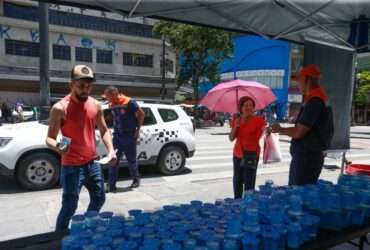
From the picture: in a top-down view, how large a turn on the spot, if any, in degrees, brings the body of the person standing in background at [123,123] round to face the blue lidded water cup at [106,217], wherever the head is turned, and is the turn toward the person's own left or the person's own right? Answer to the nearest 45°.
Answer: approximately 45° to the person's own left

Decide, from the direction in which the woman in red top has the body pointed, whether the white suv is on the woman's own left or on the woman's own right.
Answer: on the woman's own right

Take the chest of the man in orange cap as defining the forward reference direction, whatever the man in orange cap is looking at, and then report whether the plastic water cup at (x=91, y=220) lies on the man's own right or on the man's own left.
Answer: on the man's own left
